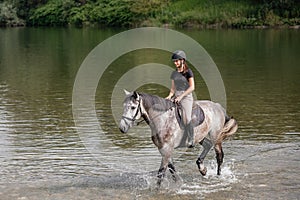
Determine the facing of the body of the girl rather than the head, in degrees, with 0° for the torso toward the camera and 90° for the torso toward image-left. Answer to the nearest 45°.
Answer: approximately 45°
